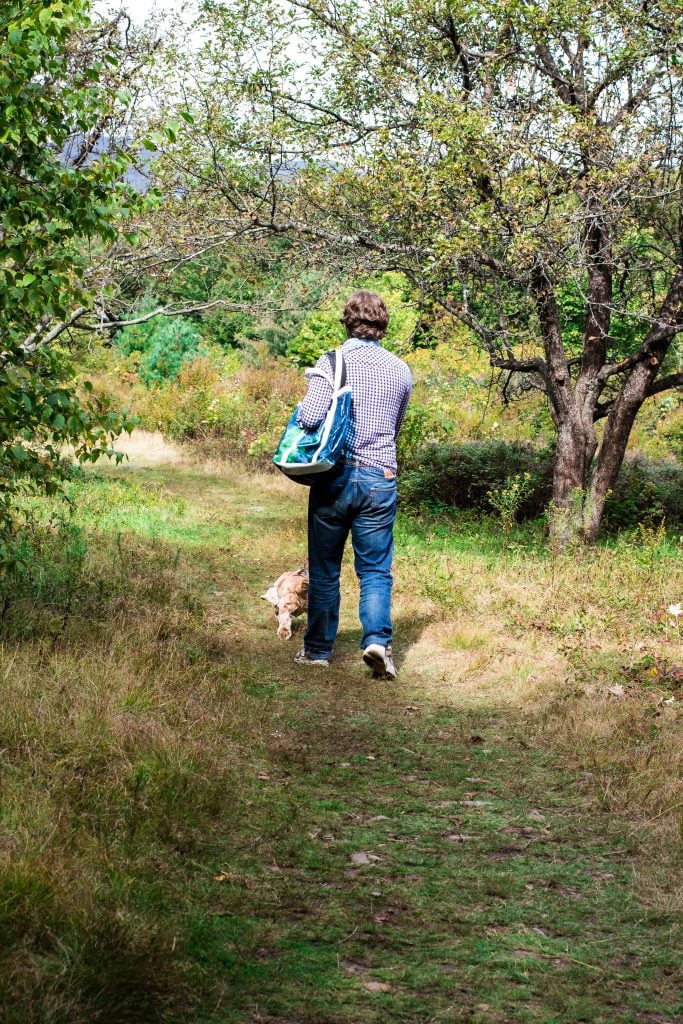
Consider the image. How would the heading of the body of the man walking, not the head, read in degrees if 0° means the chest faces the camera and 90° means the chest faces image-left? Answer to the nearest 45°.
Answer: approximately 180°

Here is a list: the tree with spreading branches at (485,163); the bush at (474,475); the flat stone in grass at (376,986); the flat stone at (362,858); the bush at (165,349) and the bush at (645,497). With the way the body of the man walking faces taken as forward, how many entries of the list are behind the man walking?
2

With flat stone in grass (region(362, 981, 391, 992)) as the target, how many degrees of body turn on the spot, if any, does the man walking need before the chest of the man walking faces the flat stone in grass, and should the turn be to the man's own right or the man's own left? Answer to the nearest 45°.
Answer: approximately 180°

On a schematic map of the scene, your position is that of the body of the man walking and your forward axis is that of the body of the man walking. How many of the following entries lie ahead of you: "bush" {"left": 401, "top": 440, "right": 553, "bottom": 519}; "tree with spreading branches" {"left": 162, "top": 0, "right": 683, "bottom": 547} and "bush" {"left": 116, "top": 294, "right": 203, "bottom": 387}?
3

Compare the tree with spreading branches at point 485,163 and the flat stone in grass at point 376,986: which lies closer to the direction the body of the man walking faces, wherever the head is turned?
the tree with spreading branches

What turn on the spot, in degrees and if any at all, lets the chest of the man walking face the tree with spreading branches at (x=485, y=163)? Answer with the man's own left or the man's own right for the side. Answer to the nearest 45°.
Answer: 0° — they already face it

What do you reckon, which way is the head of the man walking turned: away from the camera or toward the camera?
away from the camera

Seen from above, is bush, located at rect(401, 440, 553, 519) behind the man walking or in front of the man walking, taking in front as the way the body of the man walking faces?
in front

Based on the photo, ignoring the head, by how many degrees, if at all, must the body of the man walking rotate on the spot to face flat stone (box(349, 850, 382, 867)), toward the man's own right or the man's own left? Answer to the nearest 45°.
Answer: approximately 180°
